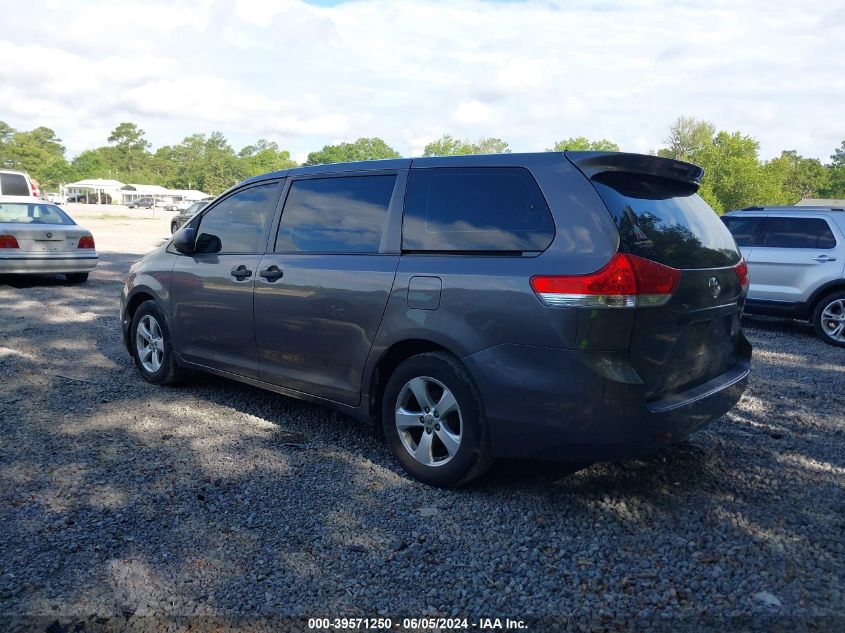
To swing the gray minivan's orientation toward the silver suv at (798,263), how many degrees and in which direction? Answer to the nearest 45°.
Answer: approximately 90° to its right

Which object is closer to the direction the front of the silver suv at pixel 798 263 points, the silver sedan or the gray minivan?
the silver sedan

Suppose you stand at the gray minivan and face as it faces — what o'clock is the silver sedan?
The silver sedan is roughly at 12 o'clock from the gray minivan.

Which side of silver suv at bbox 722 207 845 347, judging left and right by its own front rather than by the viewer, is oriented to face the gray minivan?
left

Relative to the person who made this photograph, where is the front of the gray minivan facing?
facing away from the viewer and to the left of the viewer
